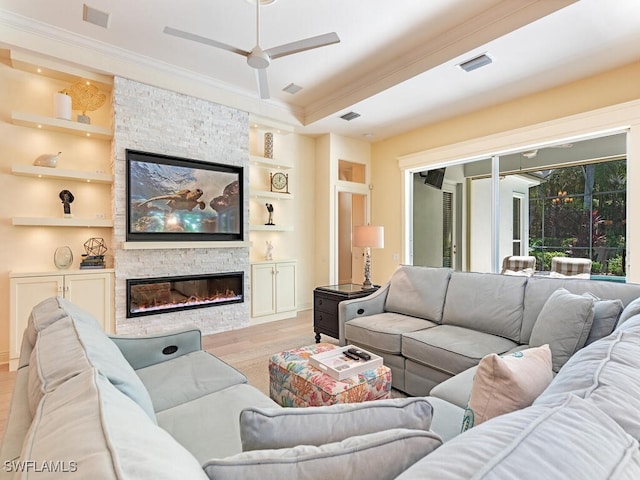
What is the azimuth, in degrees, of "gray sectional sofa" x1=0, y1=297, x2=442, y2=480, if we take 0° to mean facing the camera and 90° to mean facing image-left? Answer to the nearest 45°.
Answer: approximately 225°

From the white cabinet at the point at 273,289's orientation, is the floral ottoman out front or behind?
out front

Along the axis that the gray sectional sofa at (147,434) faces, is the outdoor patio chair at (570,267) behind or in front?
in front

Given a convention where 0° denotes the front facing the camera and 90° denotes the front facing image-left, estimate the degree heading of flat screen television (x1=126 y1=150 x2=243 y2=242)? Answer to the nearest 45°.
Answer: approximately 315°

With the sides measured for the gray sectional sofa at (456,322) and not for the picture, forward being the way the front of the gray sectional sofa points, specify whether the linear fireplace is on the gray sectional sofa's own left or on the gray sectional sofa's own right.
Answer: on the gray sectional sofa's own right

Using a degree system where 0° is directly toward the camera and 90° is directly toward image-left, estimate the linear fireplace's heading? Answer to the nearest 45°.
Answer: approximately 315°

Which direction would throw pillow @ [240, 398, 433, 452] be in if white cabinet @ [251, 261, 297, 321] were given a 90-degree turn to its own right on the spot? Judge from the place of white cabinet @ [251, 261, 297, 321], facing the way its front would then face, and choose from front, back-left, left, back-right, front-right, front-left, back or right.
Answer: front-left

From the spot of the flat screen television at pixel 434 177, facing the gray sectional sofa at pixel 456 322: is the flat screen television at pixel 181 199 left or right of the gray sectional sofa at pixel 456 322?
right

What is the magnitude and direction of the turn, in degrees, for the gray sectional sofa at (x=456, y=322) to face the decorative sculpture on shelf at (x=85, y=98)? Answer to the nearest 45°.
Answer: approximately 45° to its right

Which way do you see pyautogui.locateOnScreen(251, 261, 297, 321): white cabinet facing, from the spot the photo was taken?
facing the viewer and to the right of the viewer
